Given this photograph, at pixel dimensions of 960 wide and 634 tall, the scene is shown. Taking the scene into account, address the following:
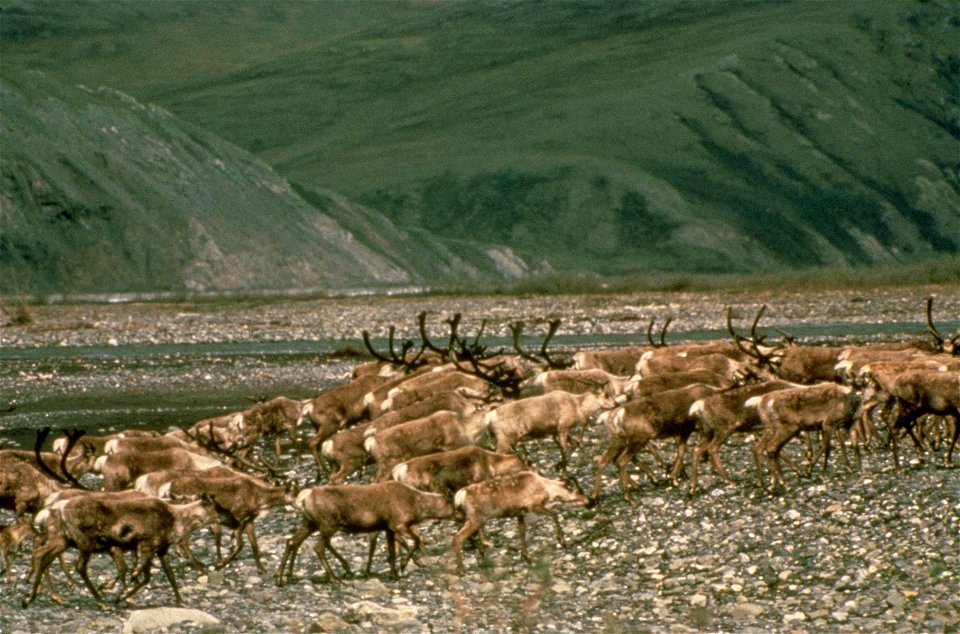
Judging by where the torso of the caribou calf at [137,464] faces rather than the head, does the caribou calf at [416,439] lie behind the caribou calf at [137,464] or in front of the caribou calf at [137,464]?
in front

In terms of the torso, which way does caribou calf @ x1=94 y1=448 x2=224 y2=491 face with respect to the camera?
to the viewer's right

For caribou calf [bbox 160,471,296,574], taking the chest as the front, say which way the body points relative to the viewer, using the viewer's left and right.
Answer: facing to the right of the viewer

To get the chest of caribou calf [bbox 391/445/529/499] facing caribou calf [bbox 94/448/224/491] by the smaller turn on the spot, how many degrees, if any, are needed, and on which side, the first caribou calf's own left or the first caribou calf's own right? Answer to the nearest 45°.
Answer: approximately 180°

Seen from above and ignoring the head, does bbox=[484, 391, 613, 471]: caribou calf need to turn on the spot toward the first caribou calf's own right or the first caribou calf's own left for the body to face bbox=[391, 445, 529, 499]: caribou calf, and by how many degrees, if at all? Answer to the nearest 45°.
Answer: approximately 90° to the first caribou calf's own right

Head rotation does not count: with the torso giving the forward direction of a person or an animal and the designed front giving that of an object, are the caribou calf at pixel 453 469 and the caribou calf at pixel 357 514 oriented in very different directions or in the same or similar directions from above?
same or similar directions

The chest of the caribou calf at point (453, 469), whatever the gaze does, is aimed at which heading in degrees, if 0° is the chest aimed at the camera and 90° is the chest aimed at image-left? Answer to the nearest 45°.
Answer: approximately 270°

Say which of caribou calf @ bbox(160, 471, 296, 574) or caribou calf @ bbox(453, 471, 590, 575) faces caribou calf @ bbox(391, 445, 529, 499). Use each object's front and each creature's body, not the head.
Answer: caribou calf @ bbox(160, 471, 296, 574)

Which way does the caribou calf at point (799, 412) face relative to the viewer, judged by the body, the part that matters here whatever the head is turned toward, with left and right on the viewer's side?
facing to the right of the viewer

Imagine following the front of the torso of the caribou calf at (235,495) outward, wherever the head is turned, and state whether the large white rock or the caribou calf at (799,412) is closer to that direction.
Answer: the caribou calf

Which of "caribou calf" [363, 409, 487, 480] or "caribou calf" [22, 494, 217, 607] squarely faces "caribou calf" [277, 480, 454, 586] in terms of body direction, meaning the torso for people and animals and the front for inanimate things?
"caribou calf" [22, 494, 217, 607]

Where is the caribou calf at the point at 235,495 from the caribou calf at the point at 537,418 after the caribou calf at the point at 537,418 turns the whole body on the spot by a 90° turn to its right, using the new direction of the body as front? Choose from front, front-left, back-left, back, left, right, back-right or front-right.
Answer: front-right

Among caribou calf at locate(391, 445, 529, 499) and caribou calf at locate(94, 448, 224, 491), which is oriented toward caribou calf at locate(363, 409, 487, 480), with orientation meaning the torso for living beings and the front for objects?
caribou calf at locate(94, 448, 224, 491)

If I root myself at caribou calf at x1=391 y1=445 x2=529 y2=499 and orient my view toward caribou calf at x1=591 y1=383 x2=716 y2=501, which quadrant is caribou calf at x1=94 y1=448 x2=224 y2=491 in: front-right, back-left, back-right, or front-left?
back-left

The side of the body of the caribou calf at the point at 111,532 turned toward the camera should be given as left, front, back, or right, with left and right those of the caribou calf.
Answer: right

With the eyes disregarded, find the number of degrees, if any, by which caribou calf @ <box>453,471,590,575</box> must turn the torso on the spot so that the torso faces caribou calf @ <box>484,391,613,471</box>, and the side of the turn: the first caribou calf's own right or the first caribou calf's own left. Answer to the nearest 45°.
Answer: approximately 90° to the first caribou calf's own left
